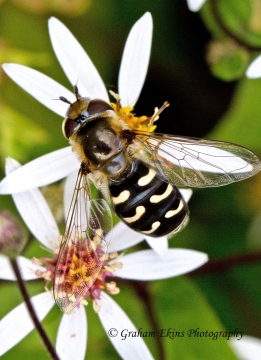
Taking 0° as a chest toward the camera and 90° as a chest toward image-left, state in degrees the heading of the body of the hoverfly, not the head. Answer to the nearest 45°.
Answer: approximately 135°

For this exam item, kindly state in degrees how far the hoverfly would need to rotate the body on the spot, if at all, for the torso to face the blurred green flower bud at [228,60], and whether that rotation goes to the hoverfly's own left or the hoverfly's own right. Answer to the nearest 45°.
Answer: approximately 90° to the hoverfly's own right

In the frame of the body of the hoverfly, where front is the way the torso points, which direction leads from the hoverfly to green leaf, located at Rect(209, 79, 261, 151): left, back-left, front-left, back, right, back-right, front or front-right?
right
